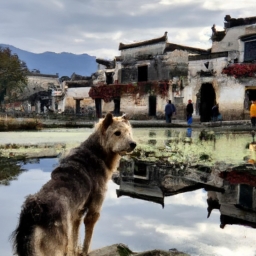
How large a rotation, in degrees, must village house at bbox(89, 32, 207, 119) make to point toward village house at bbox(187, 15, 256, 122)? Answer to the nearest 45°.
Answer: approximately 90° to its left

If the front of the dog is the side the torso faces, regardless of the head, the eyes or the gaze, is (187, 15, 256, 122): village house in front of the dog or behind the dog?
in front

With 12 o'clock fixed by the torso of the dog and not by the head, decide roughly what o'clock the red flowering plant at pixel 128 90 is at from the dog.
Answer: The red flowering plant is roughly at 11 o'clock from the dog.

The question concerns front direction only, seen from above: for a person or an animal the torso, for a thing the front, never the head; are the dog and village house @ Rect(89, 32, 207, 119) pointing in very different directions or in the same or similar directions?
very different directions

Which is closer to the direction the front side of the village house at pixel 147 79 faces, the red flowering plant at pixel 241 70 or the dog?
the dog

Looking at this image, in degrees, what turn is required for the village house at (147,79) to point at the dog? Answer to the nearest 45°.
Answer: approximately 45° to its left

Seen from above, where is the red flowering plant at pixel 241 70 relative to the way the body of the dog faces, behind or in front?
in front

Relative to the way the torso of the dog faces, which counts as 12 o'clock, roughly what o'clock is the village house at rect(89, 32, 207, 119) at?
The village house is roughly at 11 o'clock from the dog.

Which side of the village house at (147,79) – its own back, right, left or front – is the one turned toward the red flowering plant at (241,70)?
left

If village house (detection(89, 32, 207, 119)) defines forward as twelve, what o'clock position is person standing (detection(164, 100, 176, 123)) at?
The person standing is roughly at 10 o'clock from the village house.

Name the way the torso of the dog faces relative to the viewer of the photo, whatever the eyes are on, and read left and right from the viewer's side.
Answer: facing away from the viewer and to the right of the viewer

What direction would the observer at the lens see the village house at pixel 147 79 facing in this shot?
facing the viewer and to the left of the viewer
